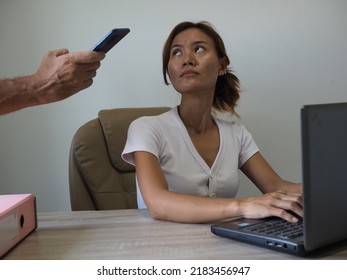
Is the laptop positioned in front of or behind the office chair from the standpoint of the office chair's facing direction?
in front

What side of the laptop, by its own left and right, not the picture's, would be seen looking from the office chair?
front

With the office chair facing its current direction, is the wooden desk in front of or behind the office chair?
in front

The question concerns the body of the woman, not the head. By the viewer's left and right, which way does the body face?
facing the viewer and to the right of the viewer

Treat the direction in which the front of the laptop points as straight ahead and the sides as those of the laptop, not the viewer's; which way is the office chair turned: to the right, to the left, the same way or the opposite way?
the opposite way

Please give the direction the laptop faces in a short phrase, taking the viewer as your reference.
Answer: facing away from the viewer and to the left of the viewer
